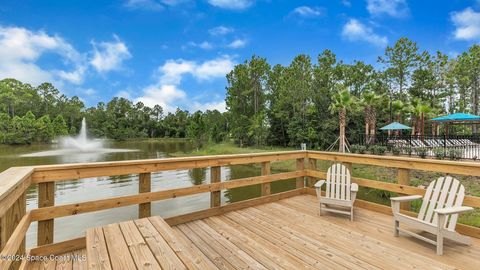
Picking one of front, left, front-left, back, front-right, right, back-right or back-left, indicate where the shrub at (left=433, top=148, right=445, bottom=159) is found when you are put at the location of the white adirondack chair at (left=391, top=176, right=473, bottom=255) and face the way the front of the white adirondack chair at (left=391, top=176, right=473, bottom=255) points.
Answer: back-right

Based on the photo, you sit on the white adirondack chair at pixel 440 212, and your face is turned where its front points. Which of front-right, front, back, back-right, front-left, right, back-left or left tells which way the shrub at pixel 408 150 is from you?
back-right

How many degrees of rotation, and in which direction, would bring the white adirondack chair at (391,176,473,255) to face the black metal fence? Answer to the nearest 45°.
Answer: approximately 135° to its right

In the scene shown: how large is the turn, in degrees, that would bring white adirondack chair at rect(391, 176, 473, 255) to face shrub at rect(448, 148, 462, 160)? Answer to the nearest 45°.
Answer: approximately 135° to its right

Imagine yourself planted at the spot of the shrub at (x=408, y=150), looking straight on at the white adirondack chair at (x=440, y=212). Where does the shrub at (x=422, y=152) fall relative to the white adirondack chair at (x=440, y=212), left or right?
left

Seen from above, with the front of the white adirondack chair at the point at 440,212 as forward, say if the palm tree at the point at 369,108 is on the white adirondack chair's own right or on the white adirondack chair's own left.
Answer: on the white adirondack chair's own right

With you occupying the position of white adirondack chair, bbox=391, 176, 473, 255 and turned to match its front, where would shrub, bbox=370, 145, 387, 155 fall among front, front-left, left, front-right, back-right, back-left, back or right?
back-right

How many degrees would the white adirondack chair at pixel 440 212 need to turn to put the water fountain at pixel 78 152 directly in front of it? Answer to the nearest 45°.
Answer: approximately 45° to its right

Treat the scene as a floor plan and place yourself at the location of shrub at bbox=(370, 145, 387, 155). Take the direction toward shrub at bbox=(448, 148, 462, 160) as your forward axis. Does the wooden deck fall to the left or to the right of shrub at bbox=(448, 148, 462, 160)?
right

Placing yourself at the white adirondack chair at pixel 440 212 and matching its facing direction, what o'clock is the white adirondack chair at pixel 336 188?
the white adirondack chair at pixel 336 188 is roughly at 2 o'clock from the white adirondack chair at pixel 440 212.

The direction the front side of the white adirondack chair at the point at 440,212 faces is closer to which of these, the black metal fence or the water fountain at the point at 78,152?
the water fountain

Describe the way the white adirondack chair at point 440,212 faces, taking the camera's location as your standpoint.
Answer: facing the viewer and to the left of the viewer
